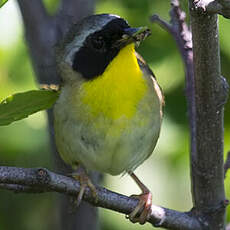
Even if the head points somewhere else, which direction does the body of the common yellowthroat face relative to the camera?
toward the camera

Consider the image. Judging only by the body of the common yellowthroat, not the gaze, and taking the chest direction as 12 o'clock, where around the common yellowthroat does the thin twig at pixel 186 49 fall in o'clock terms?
The thin twig is roughly at 9 o'clock from the common yellowthroat.

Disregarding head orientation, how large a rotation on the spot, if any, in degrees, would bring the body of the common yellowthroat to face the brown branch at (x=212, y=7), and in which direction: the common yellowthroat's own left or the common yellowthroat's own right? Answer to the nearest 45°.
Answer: approximately 45° to the common yellowthroat's own left

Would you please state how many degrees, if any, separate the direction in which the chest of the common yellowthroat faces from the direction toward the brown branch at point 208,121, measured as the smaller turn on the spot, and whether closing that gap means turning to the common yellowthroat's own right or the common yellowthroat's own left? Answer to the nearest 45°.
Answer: approximately 45° to the common yellowthroat's own left

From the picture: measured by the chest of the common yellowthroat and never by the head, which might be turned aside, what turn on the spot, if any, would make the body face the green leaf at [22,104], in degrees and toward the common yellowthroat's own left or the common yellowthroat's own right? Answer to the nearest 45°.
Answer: approximately 45° to the common yellowthroat's own right
